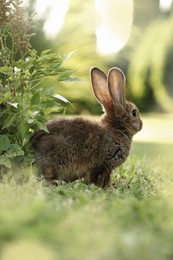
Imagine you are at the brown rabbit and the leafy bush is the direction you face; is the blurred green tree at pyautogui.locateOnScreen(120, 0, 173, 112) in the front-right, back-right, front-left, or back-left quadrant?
back-right

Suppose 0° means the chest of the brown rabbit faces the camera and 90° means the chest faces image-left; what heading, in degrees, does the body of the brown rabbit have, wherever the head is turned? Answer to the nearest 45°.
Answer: approximately 270°

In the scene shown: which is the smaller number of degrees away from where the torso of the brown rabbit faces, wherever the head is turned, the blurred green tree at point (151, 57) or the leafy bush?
the blurred green tree

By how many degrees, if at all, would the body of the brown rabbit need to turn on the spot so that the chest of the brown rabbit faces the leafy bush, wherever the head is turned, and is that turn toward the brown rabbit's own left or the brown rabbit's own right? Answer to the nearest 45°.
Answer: approximately 180°

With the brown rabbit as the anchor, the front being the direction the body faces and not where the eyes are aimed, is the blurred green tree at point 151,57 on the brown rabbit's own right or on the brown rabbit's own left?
on the brown rabbit's own left
